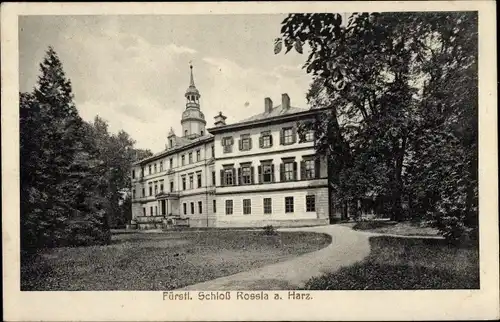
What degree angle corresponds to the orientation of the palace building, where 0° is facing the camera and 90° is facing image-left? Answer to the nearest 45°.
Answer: approximately 45°
